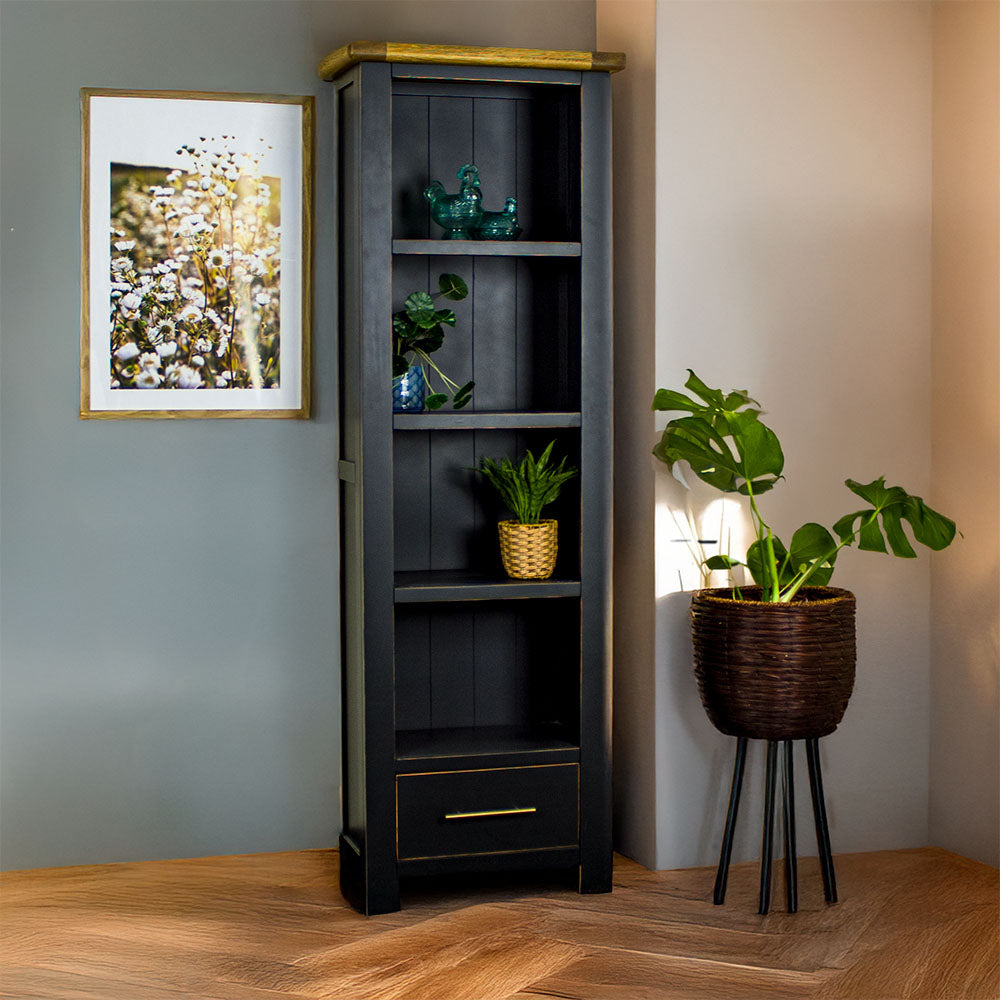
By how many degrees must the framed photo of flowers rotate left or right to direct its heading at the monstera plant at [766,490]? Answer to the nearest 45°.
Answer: approximately 45° to its left

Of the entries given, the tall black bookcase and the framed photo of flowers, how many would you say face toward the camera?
2

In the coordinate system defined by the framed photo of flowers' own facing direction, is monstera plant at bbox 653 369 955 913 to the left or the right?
on its left

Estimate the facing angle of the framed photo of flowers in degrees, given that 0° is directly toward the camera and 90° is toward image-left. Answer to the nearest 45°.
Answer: approximately 0°

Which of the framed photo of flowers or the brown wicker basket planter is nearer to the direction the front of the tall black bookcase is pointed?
the brown wicker basket planter

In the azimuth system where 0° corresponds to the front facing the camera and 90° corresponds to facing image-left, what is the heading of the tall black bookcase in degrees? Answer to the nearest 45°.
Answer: approximately 0°

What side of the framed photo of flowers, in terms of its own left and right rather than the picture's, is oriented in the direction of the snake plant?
left

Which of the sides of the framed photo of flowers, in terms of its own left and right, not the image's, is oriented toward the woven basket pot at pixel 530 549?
left
